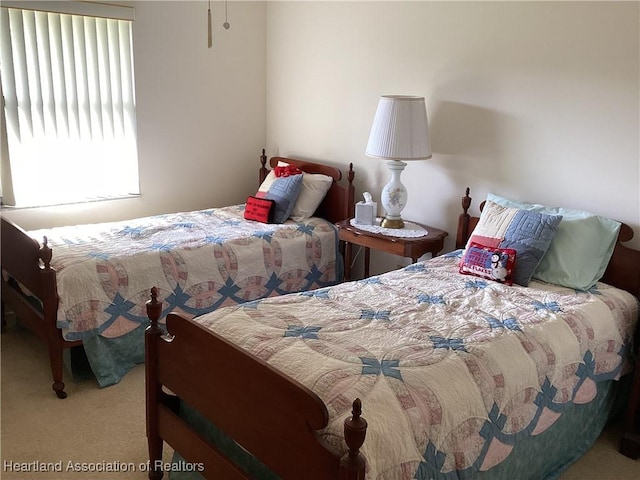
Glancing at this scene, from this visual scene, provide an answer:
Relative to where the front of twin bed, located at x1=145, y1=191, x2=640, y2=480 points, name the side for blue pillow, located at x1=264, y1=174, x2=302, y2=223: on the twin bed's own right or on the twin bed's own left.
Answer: on the twin bed's own right

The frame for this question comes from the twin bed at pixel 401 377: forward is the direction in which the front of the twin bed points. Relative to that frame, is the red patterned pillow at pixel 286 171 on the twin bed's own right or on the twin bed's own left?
on the twin bed's own right

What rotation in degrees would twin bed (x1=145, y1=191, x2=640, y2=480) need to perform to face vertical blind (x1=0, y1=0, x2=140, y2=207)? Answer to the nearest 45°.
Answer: approximately 90° to its right

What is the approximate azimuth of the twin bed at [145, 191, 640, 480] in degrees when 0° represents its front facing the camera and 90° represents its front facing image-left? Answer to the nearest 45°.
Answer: approximately 45°

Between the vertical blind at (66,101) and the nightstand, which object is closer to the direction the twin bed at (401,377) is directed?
the vertical blind

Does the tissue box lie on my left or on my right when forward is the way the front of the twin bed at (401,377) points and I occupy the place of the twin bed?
on my right

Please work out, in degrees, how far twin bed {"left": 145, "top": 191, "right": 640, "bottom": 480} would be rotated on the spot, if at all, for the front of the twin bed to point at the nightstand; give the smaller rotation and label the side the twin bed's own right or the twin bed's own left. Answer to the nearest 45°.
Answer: approximately 135° to the twin bed's own right

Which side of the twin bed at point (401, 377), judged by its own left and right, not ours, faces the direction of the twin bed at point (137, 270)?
right

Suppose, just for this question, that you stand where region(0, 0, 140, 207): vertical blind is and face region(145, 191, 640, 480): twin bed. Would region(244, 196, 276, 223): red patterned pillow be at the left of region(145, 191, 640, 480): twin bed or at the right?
left

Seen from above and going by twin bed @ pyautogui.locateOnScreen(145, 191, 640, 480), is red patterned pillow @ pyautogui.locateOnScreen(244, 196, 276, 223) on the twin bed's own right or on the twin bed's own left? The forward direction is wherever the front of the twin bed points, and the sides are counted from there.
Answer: on the twin bed's own right
